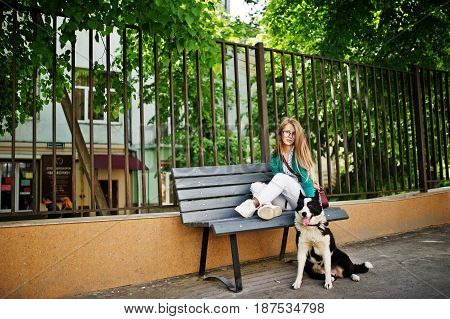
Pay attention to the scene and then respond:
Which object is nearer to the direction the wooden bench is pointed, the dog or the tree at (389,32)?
the dog

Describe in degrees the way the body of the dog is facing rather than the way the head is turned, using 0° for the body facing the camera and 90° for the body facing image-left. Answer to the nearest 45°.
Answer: approximately 45°

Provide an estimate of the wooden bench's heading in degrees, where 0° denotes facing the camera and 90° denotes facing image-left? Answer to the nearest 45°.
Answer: approximately 315°

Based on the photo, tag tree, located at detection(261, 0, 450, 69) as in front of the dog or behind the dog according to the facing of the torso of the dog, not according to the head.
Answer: behind

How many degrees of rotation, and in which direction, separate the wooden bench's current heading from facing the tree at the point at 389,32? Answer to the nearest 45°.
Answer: approximately 90° to its left
